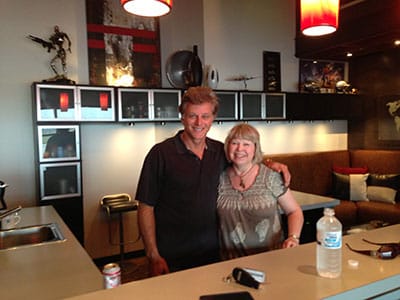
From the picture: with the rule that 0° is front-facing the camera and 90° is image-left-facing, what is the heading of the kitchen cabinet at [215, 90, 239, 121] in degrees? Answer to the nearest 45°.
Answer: approximately 0°

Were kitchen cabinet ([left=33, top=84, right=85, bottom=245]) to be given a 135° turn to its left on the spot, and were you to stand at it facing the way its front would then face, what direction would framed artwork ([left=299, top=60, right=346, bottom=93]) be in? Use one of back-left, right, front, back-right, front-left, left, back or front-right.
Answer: front-right

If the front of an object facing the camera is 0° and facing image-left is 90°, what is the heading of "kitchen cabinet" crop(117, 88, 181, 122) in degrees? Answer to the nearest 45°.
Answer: approximately 0°

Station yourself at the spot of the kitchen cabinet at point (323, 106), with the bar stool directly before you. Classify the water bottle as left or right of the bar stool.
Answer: left

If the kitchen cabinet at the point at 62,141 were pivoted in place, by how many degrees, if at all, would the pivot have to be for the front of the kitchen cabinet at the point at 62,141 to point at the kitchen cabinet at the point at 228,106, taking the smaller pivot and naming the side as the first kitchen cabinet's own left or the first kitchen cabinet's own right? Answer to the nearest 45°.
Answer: approximately 90° to the first kitchen cabinet's own left

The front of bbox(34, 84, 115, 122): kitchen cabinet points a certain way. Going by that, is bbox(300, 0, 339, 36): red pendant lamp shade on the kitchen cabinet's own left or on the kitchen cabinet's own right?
on the kitchen cabinet's own left

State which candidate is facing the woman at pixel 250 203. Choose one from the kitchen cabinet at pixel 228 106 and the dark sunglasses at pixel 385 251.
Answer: the kitchen cabinet
